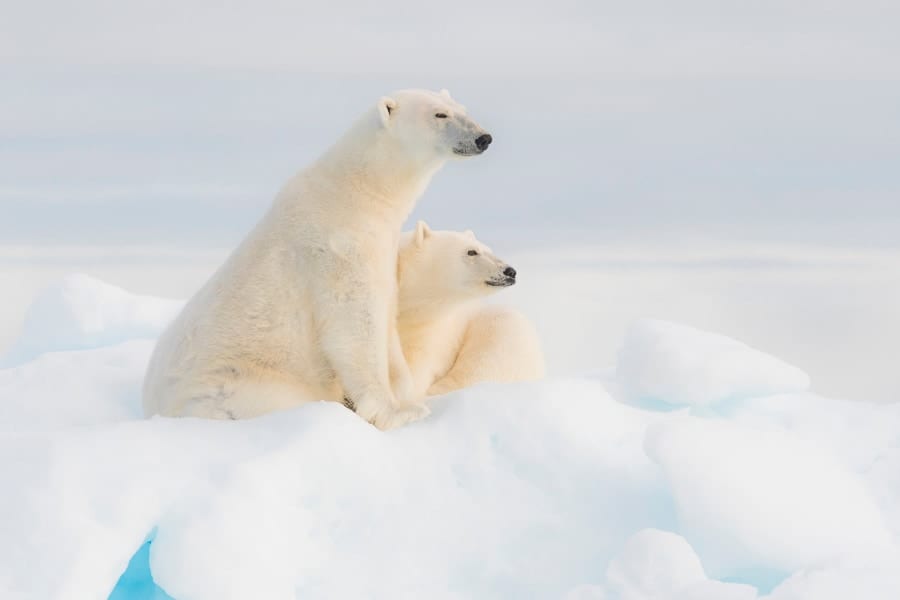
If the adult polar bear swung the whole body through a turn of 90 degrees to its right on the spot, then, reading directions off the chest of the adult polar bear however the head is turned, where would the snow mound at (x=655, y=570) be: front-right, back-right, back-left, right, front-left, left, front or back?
front-left

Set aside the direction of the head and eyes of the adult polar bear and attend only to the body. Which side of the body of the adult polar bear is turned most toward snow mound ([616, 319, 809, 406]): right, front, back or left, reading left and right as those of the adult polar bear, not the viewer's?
front

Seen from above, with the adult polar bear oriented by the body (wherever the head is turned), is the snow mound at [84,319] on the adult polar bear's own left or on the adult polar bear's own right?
on the adult polar bear's own left

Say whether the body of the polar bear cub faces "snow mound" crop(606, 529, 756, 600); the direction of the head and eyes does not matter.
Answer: no

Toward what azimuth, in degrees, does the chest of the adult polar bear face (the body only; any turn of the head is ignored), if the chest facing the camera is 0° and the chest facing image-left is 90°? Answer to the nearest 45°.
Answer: approximately 270°

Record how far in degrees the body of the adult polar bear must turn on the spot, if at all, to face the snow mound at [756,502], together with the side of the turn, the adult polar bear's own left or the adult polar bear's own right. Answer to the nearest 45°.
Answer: approximately 45° to the adult polar bear's own right
